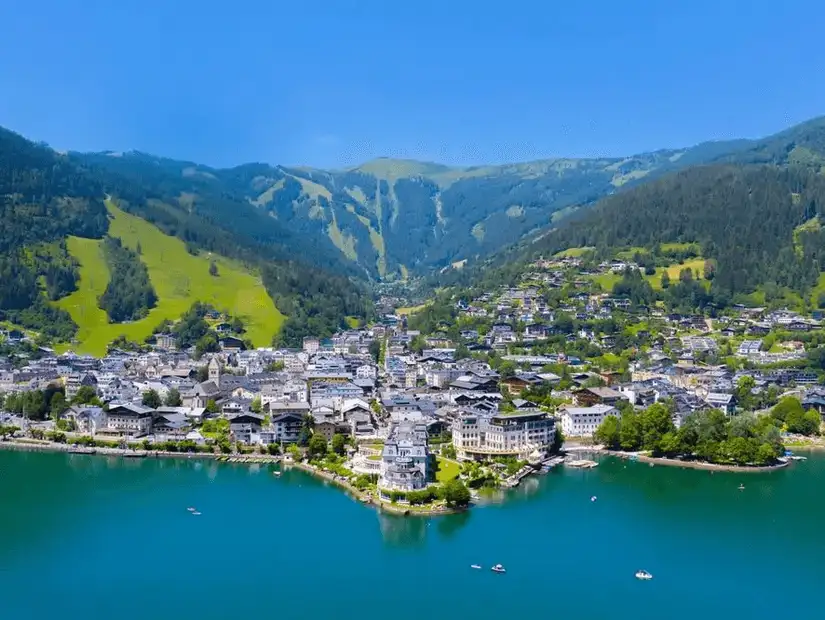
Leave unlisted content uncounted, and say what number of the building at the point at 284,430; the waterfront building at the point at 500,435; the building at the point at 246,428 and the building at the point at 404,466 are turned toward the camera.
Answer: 4

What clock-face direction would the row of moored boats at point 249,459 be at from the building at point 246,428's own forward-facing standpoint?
The row of moored boats is roughly at 12 o'clock from the building.

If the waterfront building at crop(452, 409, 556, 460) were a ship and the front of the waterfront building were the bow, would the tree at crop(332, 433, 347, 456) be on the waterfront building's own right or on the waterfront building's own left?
on the waterfront building's own right

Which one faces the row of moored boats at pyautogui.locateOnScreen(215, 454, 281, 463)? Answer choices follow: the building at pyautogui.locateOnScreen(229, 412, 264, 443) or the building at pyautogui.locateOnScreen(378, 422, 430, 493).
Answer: the building at pyautogui.locateOnScreen(229, 412, 264, 443)

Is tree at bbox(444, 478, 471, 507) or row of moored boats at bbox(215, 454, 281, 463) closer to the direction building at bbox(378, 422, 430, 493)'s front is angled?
the tree

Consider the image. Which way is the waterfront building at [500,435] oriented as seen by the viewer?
toward the camera

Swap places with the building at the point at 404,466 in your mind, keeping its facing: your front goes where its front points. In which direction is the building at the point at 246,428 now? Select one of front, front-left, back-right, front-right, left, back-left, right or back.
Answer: back-right

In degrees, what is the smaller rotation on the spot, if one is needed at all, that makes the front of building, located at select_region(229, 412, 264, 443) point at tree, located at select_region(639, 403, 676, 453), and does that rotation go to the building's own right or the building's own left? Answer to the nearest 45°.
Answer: approximately 90° to the building's own left

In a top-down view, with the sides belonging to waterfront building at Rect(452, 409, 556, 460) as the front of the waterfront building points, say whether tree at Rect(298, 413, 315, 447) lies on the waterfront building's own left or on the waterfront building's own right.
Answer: on the waterfront building's own right

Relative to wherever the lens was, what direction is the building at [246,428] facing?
facing the viewer

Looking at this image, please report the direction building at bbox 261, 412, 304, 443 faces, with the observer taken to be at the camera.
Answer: facing the viewer

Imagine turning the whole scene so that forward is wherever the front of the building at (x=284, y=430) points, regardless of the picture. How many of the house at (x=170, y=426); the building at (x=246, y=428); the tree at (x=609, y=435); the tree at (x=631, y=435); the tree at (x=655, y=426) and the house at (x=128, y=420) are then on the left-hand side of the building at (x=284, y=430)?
3

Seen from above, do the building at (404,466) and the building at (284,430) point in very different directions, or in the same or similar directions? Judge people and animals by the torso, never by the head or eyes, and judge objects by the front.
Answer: same or similar directions

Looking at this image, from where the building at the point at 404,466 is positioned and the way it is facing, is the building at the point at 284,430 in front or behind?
behind

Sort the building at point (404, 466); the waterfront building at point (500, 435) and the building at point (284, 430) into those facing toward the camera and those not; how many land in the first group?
3

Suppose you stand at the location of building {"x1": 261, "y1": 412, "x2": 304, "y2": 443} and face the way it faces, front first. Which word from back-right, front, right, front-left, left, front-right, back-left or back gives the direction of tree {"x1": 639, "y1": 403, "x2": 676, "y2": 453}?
left

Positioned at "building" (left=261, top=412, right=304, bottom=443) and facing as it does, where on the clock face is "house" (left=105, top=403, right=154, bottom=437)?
The house is roughly at 4 o'clock from the building.
